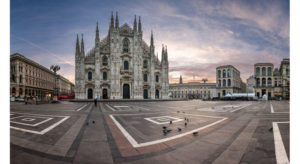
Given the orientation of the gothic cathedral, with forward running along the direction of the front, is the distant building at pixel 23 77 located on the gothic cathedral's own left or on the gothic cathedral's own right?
on the gothic cathedral's own right

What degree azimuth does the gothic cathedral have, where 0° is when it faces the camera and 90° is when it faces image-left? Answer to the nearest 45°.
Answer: approximately 0°
